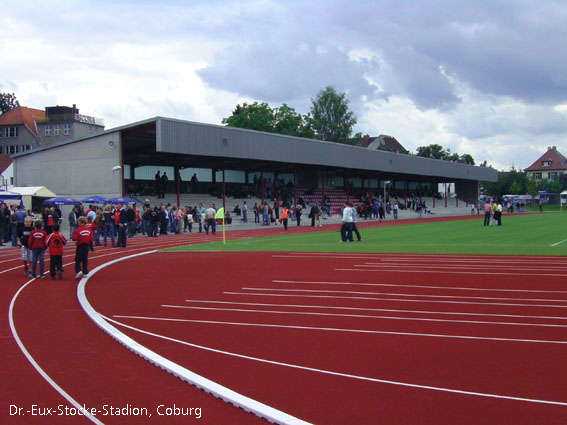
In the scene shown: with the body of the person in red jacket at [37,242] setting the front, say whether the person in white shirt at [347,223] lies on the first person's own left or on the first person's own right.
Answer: on the first person's own right

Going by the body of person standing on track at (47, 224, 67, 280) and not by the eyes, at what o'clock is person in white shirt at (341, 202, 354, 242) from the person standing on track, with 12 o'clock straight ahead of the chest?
The person in white shirt is roughly at 2 o'clock from the person standing on track.

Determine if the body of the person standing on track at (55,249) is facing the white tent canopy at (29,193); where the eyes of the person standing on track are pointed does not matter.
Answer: yes

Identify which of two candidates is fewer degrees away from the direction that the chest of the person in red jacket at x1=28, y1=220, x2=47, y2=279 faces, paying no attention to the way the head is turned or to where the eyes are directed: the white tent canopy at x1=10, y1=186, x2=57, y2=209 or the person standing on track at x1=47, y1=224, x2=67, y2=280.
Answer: the white tent canopy

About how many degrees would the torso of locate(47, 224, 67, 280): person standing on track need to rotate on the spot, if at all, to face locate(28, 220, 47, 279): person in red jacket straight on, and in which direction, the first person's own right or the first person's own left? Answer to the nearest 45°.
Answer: approximately 45° to the first person's own left

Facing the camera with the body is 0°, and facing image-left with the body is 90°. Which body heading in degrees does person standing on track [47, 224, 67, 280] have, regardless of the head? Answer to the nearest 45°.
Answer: approximately 180°

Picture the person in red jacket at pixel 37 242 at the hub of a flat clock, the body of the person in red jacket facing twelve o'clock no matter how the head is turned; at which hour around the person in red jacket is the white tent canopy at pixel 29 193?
The white tent canopy is roughly at 12 o'clock from the person in red jacket.

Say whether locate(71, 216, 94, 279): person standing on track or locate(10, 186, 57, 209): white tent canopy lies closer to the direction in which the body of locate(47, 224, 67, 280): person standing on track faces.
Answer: the white tent canopy

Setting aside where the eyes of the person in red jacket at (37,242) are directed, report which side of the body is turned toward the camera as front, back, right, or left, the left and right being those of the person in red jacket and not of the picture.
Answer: back

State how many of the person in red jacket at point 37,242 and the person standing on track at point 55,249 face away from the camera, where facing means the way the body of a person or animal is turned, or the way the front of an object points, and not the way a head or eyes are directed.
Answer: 2

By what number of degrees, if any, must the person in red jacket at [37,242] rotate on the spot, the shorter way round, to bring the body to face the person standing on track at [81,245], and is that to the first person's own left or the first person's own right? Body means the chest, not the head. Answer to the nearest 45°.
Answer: approximately 135° to the first person's own right

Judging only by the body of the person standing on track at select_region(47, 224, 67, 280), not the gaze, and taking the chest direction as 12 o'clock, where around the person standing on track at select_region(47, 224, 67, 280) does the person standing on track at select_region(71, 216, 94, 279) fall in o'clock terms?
the person standing on track at select_region(71, 216, 94, 279) is roughly at 3 o'clock from the person standing on track at select_region(47, 224, 67, 280).
